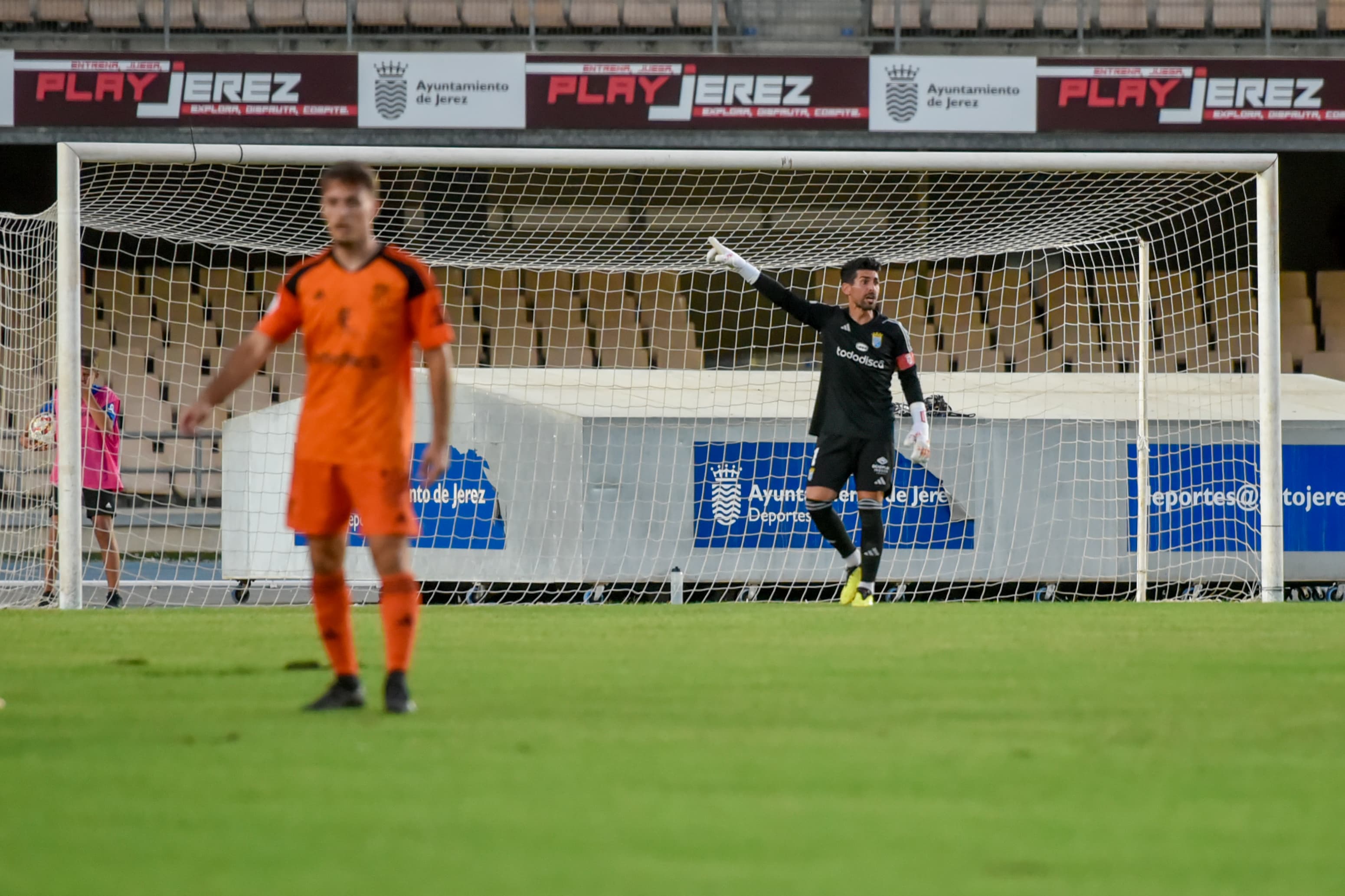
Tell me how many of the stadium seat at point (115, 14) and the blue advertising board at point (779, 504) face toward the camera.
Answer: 2

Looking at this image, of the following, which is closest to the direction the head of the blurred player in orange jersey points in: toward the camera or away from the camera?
toward the camera

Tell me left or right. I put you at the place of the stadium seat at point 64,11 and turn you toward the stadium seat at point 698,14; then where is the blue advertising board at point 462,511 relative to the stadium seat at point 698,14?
right

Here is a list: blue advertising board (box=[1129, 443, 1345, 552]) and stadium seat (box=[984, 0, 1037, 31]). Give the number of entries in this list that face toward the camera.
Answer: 2

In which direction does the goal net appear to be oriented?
toward the camera

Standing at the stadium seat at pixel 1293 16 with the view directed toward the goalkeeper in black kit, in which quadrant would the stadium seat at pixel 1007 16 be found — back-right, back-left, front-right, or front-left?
front-right

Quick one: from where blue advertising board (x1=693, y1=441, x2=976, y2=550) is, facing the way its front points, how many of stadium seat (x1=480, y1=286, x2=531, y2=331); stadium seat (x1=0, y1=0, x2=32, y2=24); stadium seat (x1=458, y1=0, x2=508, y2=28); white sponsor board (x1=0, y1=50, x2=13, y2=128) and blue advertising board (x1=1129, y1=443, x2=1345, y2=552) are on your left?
1

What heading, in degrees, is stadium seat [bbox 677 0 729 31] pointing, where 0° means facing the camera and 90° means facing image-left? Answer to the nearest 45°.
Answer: approximately 0°

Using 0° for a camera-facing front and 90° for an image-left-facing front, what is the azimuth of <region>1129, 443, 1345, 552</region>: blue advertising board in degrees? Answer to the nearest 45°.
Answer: approximately 0°

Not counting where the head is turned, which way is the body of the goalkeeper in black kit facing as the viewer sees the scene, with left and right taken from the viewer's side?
facing the viewer

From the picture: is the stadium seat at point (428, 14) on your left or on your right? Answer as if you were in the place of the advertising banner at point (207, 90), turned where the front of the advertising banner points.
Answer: on your left

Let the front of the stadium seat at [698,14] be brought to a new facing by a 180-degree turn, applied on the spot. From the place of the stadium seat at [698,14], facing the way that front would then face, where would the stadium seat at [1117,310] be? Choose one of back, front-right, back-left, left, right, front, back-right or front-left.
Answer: back-right

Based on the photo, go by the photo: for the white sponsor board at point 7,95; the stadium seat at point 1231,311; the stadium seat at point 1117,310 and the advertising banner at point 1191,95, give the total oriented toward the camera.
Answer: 4

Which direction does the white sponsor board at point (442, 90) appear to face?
toward the camera

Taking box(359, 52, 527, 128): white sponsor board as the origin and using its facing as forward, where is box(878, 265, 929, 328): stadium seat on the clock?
The stadium seat is roughly at 9 o'clock from the white sponsor board.

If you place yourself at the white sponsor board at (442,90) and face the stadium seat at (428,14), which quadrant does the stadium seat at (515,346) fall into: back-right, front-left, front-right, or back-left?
back-right

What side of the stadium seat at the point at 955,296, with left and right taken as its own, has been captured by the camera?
front

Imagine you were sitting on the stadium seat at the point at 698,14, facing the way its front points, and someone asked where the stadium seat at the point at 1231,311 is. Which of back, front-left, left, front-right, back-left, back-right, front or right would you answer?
left
